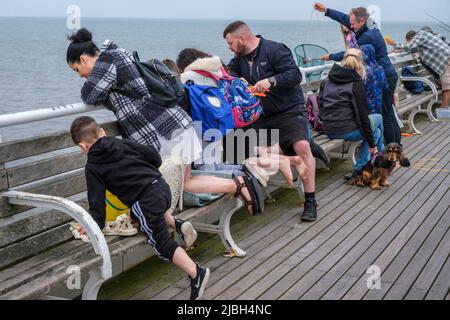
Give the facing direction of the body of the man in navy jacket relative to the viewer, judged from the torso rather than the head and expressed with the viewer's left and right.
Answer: facing to the left of the viewer

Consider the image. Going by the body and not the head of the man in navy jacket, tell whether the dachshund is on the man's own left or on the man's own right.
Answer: on the man's own left

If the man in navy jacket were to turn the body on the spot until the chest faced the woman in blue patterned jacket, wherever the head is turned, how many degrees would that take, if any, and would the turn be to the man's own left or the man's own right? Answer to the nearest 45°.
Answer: approximately 90° to the man's own left

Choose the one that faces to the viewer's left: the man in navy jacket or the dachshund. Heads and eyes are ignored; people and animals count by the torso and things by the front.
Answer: the man in navy jacket

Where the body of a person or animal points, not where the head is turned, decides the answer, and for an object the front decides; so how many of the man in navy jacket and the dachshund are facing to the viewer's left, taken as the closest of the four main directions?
1

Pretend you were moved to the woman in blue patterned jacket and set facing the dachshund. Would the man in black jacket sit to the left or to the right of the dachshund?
right
